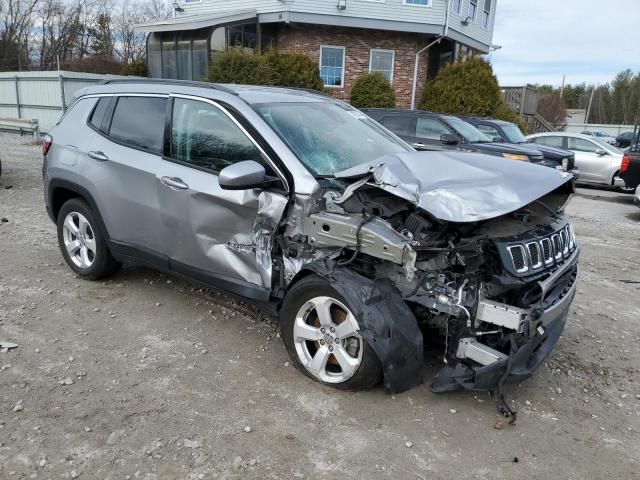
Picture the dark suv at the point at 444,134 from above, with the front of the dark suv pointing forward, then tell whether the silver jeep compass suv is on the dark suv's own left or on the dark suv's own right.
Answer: on the dark suv's own right

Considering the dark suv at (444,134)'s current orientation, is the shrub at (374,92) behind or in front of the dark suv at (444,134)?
behind

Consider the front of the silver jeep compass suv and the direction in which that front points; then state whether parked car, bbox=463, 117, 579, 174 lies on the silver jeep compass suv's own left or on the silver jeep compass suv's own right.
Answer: on the silver jeep compass suv's own left

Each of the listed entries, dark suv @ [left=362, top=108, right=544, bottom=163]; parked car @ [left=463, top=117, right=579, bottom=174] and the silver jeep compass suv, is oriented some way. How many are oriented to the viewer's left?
0

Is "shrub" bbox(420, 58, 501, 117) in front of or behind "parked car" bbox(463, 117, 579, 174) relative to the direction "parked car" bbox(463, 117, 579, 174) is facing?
behind

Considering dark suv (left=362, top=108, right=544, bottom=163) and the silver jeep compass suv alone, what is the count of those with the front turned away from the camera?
0

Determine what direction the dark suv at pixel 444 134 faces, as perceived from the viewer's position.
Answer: facing the viewer and to the right of the viewer

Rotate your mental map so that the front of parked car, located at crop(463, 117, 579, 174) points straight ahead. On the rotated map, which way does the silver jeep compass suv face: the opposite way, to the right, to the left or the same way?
the same way

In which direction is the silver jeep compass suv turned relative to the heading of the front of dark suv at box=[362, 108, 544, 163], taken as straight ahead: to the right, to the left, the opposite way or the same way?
the same way

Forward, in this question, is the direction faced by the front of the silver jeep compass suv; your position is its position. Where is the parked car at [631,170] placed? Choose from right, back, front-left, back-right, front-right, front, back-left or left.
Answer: left

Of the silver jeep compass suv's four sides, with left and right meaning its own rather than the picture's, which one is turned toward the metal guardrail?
back

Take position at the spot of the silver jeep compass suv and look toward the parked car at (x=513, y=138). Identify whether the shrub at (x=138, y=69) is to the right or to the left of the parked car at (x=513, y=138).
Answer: left

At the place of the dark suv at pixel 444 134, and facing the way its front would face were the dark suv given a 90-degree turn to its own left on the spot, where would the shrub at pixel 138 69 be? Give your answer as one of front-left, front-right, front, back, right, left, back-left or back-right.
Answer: left
